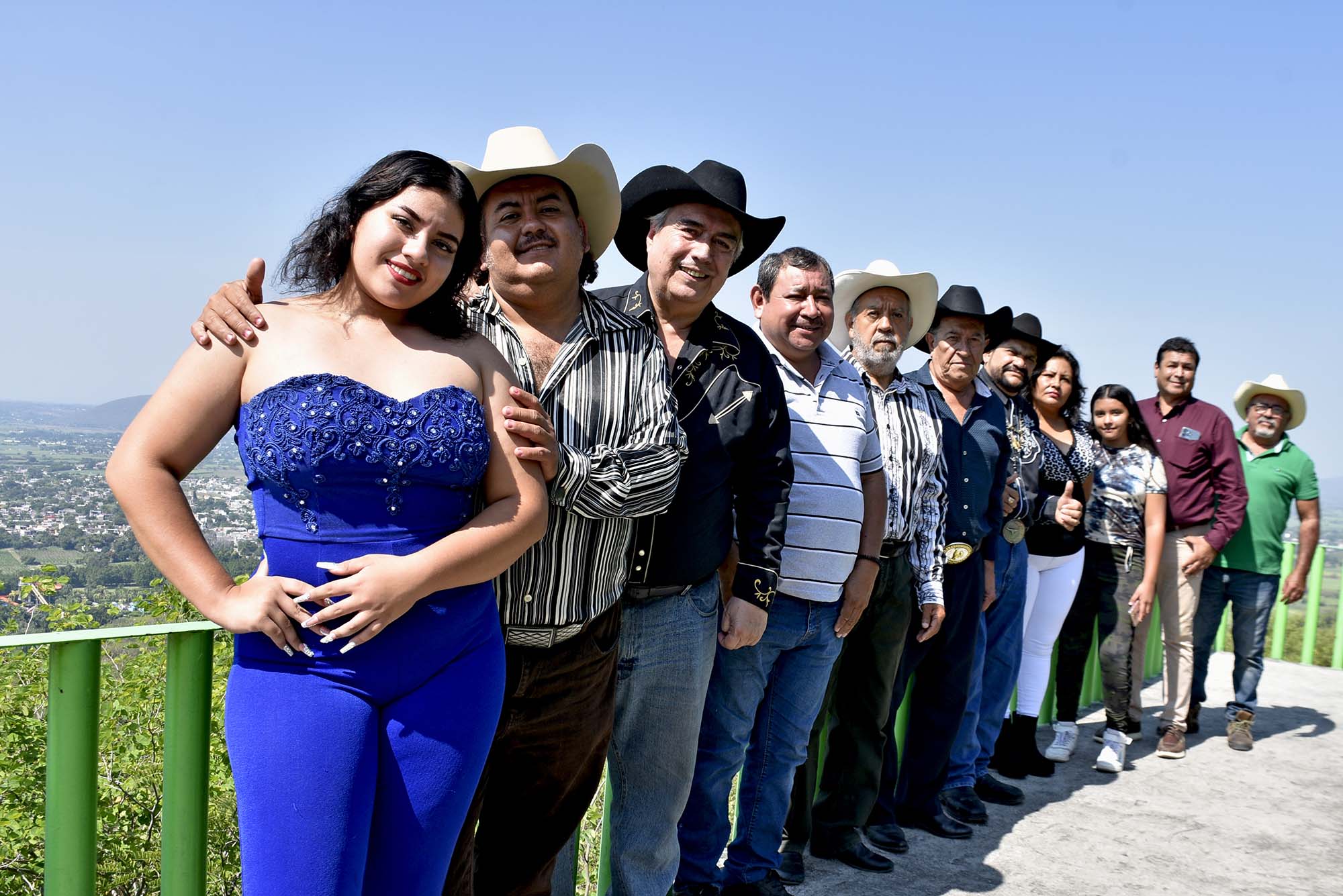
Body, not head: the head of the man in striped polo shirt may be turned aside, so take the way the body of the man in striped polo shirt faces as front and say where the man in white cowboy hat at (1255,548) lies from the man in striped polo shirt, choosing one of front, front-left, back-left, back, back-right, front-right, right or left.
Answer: back-left

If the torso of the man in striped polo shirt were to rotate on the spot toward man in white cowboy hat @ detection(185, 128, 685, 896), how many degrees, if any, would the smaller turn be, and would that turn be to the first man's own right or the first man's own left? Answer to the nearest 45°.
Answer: approximately 45° to the first man's own right

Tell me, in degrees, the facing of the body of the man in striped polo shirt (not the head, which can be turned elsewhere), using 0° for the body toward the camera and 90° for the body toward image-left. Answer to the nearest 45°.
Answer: approximately 0°

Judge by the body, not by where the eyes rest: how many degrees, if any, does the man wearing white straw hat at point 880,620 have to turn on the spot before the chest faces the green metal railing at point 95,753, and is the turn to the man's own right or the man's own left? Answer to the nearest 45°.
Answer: approximately 45° to the man's own right

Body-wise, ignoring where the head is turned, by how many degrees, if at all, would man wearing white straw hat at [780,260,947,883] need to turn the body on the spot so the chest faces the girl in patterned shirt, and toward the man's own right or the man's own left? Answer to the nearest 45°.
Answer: approximately 135° to the man's own left

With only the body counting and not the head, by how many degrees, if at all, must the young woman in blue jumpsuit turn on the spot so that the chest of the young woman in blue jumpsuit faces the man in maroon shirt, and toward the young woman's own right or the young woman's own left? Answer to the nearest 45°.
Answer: approximately 135° to the young woman's own left

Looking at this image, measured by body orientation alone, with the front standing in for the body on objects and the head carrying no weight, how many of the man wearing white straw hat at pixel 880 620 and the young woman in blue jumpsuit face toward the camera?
2

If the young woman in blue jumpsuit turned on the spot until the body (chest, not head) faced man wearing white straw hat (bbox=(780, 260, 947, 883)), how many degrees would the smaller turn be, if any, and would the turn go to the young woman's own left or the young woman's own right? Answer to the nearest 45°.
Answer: approximately 135° to the young woman's own left

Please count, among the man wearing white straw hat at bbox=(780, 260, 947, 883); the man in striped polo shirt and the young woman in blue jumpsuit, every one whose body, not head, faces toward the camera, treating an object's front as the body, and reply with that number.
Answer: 3
